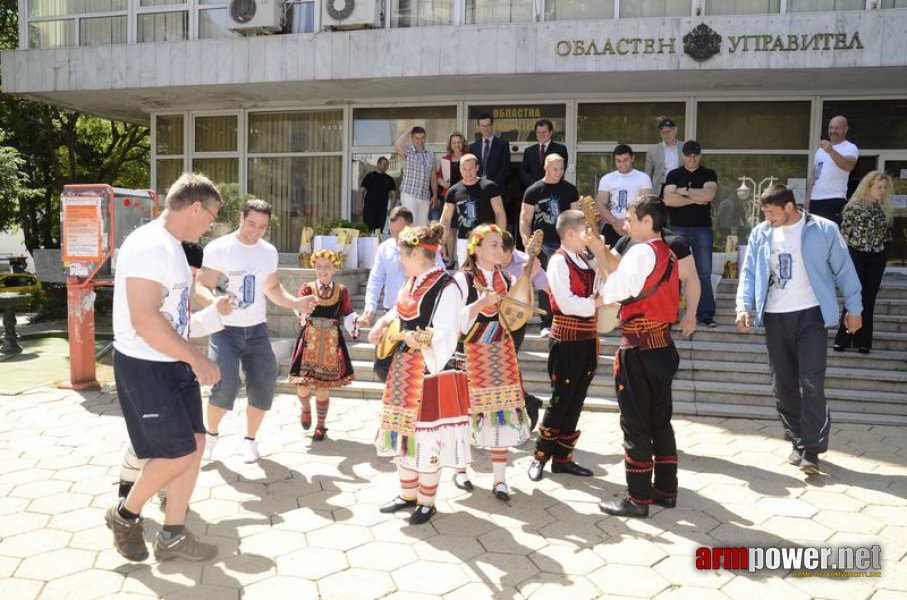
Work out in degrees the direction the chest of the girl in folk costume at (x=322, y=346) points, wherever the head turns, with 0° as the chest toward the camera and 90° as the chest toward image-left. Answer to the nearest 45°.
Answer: approximately 0°

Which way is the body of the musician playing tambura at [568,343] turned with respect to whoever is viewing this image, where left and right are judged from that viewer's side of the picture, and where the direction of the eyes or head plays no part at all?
facing the viewer and to the right of the viewer

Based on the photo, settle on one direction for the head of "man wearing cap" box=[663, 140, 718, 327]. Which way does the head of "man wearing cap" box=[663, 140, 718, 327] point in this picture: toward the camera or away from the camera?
toward the camera

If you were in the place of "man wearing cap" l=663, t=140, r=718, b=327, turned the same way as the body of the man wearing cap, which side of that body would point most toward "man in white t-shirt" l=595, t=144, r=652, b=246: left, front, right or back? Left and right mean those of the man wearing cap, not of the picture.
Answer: right

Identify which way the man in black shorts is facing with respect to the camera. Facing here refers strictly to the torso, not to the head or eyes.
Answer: to the viewer's right

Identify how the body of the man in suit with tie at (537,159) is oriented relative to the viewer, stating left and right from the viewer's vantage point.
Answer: facing the viewer

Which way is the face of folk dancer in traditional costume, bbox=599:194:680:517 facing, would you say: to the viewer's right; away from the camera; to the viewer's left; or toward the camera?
to the viewer's left

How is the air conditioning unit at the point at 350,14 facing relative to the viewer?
toward the camera
